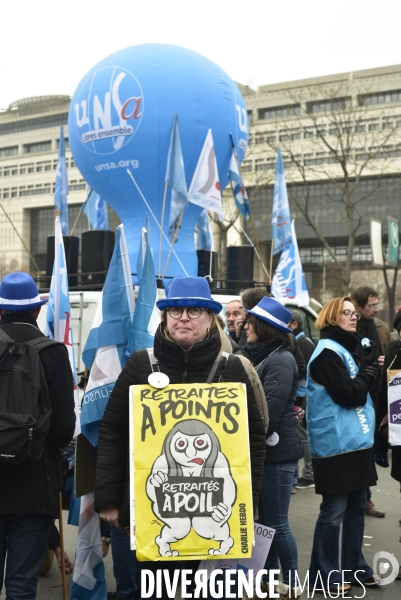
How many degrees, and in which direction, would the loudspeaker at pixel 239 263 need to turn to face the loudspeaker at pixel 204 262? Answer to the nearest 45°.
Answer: approximately 135° to its right

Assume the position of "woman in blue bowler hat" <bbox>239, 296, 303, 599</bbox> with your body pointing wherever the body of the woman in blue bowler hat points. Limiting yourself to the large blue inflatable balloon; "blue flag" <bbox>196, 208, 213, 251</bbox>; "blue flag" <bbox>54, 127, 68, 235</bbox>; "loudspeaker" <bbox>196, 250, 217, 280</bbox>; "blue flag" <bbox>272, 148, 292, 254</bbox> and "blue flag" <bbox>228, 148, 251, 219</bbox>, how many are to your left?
0

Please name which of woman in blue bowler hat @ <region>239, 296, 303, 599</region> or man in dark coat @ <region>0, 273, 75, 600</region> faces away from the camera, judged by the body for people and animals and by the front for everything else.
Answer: the man in dark coat

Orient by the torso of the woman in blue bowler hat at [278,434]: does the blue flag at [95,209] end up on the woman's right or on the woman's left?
on the woman's right

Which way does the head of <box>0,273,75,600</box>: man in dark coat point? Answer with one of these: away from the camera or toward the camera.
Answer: away from the camera

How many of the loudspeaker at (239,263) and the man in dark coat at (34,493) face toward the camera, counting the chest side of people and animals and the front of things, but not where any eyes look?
1

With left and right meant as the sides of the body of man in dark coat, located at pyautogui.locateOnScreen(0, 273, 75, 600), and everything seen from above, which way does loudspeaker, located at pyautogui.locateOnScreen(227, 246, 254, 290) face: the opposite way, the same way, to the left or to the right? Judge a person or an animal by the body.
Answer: the opposite way

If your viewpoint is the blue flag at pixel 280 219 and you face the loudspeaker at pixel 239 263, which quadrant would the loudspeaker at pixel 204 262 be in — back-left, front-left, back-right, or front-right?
front-right

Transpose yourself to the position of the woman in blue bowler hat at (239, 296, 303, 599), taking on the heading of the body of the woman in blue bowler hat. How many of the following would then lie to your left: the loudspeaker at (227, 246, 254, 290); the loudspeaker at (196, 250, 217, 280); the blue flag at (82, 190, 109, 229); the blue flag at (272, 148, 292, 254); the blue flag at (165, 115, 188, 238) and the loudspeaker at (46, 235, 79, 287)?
0

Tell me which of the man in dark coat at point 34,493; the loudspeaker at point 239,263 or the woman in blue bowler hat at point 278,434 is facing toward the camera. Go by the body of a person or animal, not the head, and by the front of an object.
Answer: the loudspeaker

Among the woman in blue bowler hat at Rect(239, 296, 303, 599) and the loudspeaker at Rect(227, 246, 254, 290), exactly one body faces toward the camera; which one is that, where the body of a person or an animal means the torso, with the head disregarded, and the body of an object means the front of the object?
the loudspeaker

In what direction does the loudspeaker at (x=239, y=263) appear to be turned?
toward the camera

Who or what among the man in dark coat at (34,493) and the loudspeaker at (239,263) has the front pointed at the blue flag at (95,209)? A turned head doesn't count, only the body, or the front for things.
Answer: the man in dark coat

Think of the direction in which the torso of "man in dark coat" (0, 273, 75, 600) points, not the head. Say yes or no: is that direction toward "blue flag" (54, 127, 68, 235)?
yes

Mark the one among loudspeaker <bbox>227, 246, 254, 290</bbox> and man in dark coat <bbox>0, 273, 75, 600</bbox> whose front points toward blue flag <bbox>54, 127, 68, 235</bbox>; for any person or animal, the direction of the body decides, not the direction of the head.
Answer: the man in dark coat

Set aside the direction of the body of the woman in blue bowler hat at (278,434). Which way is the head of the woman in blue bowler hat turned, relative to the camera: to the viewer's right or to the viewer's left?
to the viewer's left

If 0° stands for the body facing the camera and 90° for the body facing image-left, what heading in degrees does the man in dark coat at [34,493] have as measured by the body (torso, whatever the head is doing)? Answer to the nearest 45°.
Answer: approximately 180°
